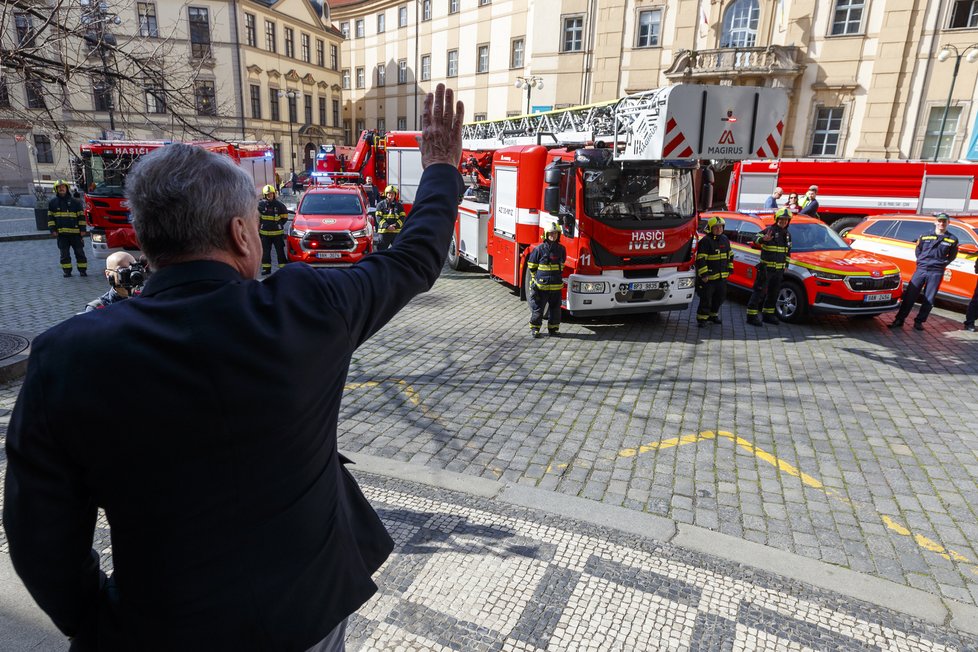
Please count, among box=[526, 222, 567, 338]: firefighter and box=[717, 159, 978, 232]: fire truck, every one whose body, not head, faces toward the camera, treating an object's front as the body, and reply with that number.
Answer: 1

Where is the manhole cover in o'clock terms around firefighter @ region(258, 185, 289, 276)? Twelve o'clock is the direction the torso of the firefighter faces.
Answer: The manhole cover is roughly at 1 o'clock from the firefighter.

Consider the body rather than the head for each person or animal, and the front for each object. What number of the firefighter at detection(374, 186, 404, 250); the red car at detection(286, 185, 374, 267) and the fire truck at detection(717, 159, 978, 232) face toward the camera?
2

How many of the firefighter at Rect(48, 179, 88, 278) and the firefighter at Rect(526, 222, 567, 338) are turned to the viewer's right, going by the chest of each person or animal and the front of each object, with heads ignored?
0

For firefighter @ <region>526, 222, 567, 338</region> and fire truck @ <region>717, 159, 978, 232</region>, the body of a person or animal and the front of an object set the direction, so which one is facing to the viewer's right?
the fire truck

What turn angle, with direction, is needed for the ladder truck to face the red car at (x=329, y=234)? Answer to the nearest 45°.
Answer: approximately 135° to its right

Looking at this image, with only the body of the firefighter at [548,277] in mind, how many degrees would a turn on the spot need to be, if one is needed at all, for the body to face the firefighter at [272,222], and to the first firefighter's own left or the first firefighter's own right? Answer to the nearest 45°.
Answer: approximately 135° to the first firefighter's own right

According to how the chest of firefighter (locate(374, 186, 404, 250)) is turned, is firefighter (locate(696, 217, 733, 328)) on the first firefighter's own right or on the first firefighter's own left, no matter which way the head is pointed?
on the first firefighter's own left

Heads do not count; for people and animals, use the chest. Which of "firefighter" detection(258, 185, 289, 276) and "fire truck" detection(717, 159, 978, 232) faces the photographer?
the firefighter

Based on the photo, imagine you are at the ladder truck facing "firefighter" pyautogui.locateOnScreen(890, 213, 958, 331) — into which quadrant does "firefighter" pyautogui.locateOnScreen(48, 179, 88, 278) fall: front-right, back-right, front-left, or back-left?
back-right

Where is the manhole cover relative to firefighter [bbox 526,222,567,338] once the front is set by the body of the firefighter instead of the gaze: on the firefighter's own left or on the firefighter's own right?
on the firefighter's own right

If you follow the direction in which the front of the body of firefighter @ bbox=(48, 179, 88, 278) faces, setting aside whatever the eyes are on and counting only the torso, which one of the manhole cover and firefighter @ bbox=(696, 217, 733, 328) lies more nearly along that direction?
the manhole cover

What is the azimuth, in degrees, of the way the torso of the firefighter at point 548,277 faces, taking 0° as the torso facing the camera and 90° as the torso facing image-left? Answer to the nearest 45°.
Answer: approximately 0°

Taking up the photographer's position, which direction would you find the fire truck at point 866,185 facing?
facing to the right of the viewer
